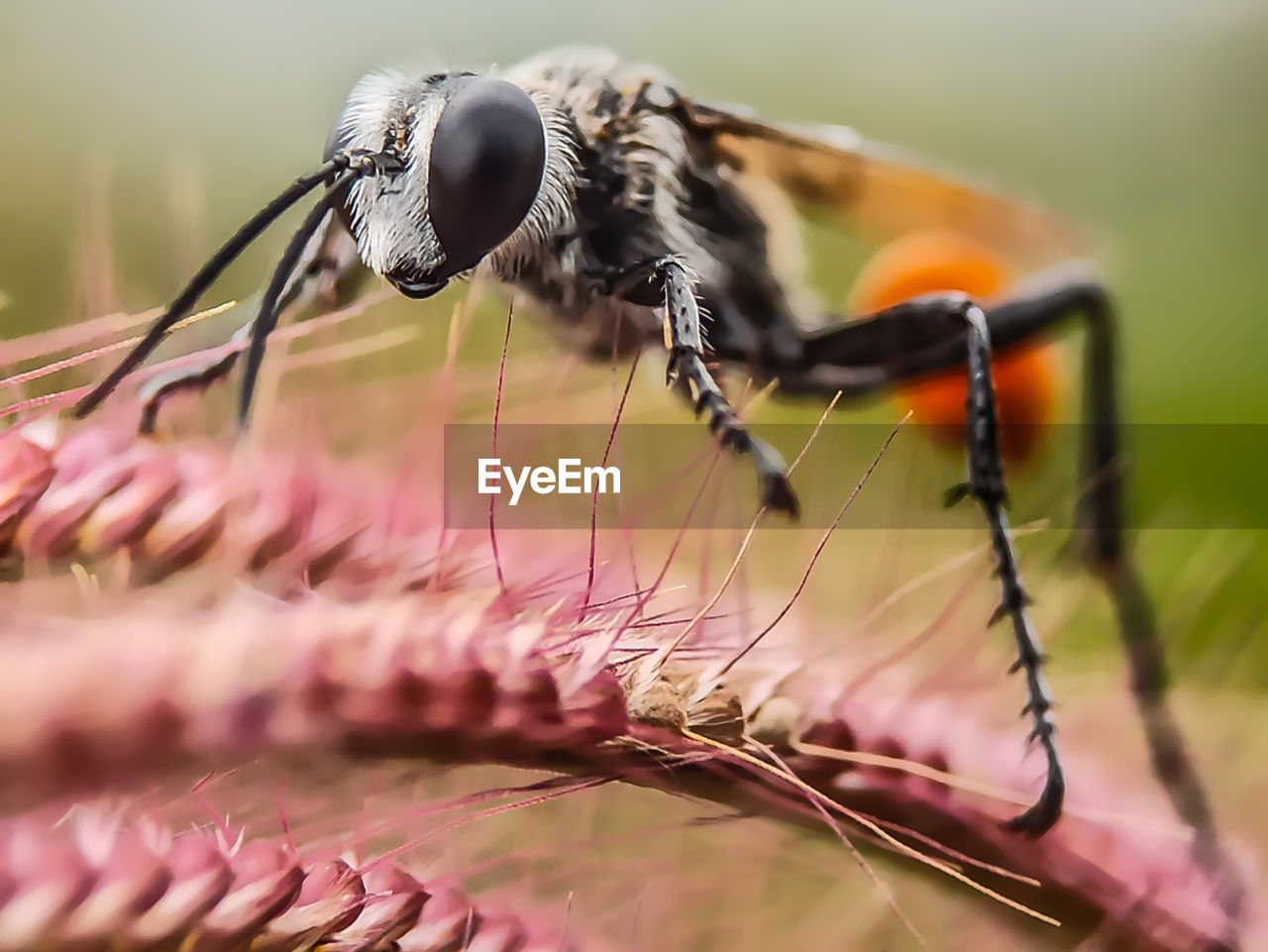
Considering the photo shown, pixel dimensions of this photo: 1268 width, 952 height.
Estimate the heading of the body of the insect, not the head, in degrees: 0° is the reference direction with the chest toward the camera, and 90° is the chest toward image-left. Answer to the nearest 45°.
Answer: approximately 45°
